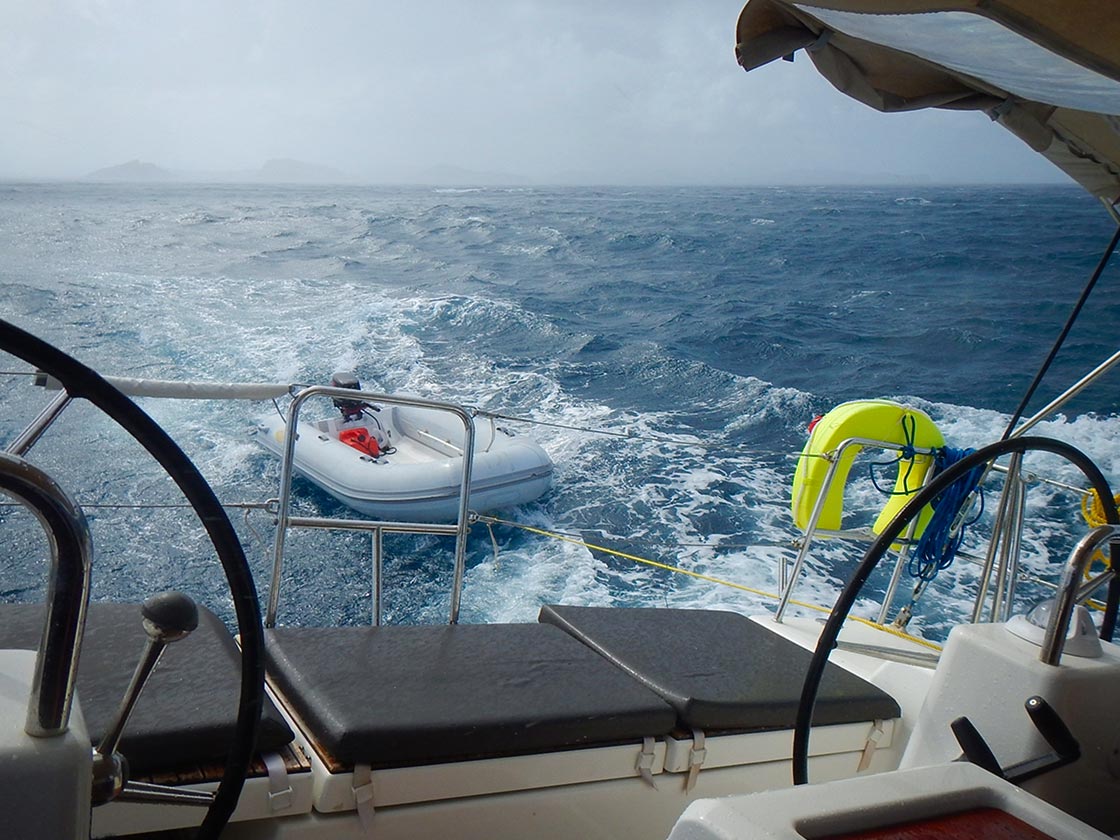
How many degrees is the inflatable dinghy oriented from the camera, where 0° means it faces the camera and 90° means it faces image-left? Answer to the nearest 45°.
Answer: approximately 315°

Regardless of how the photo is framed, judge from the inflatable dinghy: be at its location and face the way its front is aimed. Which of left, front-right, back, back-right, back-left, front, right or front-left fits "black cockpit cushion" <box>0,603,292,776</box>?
front-right

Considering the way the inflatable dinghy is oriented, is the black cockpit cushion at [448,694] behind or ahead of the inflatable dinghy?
ahead

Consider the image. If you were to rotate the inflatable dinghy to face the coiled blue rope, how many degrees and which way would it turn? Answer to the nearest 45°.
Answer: approximately 45° to its right

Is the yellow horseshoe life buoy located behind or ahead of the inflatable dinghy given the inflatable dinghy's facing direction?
ahead
